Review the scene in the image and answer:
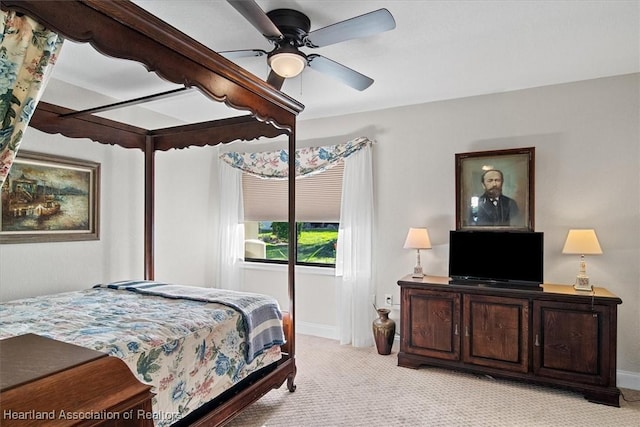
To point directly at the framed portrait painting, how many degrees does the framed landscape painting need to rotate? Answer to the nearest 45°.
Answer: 0° — it already faces it

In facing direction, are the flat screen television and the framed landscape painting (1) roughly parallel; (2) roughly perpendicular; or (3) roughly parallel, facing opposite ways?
roughly perpendicular

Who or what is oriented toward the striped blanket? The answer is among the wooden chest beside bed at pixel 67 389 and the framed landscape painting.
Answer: the framed landscape painting

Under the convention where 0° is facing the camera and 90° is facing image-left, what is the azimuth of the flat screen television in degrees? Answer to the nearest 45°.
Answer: approximately 0°
